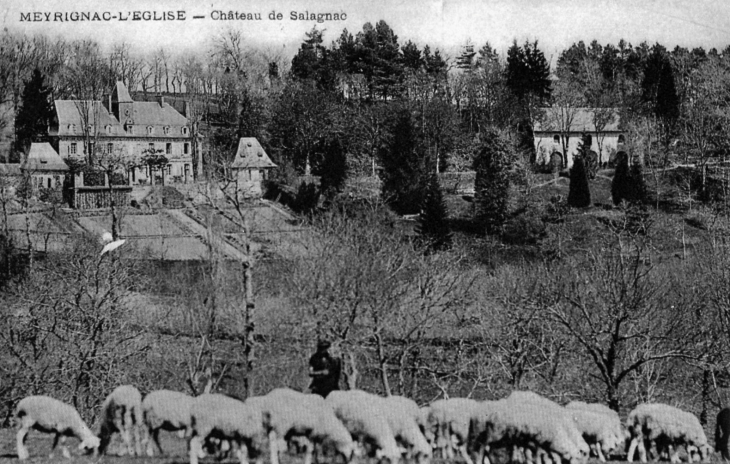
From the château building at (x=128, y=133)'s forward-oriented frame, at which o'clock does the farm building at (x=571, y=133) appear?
The farm building is roughly at 8 o'clock from the château building.

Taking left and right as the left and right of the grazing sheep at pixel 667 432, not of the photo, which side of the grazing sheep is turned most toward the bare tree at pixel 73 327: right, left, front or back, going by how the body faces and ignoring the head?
back

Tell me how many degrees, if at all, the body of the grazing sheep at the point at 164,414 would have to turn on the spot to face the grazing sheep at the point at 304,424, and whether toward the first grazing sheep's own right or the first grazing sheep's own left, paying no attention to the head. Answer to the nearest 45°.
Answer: approximately 45° to the first grazing sheep's own right

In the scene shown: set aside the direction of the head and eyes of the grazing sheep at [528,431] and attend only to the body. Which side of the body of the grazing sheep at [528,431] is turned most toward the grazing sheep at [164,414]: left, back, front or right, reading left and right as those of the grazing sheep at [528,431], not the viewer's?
back

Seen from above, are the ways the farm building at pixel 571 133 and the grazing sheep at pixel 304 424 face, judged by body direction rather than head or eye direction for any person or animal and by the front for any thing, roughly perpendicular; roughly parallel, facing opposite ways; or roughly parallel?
roughly perpendicular

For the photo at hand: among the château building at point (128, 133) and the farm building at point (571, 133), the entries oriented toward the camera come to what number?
2

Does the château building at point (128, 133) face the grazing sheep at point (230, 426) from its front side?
yes

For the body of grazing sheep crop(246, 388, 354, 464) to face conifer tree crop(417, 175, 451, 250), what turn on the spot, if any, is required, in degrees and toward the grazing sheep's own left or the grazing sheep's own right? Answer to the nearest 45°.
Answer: approximately 90° to the grazing sheep's own left

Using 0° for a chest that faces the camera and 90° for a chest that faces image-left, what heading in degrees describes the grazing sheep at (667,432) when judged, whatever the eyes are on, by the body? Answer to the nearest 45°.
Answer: approximately 270°

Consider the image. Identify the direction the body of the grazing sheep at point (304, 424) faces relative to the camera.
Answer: to the viewer's right

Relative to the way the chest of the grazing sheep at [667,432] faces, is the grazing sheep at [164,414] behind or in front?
behind

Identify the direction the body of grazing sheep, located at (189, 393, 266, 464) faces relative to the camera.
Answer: to the viewer's right

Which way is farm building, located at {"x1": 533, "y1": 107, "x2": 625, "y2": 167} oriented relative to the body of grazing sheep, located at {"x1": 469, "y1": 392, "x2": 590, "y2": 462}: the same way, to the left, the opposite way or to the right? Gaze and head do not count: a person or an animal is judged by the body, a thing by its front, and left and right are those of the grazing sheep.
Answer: to the right

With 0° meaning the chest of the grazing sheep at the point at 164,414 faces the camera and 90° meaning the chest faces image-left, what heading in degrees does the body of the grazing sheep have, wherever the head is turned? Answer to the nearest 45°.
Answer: approximately 270°

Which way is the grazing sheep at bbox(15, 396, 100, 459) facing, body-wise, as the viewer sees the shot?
to the viewer's right

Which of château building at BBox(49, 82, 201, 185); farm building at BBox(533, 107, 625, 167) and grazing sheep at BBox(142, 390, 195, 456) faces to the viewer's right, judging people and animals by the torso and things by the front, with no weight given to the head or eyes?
the grazing sheep

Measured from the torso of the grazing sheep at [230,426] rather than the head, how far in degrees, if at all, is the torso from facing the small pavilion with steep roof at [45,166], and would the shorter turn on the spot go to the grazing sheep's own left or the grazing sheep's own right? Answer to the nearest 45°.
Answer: approximately 135° to the grazing sheep's own left
